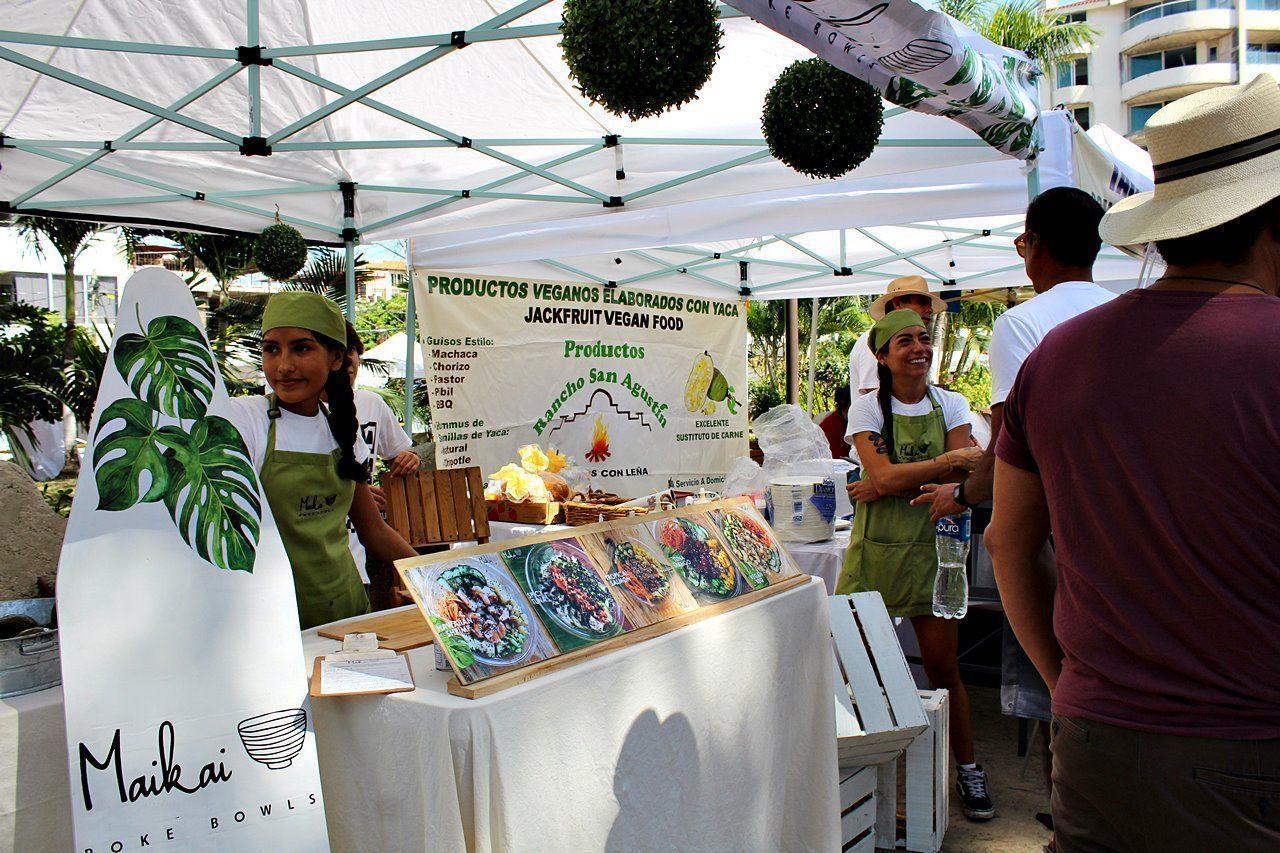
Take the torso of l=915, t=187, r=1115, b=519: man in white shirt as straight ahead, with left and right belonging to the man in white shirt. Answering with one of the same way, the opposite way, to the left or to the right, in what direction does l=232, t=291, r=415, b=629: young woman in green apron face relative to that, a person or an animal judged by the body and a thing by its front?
the opposite way

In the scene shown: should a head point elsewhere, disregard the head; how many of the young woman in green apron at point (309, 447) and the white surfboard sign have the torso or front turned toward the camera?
2

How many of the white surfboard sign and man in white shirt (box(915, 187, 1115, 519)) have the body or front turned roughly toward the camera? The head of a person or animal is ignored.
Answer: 1

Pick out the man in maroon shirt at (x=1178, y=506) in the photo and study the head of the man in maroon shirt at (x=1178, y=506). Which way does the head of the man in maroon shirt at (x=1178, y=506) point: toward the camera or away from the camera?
away from the camera

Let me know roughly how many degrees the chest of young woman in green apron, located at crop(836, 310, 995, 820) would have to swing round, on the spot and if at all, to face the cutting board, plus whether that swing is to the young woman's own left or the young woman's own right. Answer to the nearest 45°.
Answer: approximately 90° to the young woman's own right

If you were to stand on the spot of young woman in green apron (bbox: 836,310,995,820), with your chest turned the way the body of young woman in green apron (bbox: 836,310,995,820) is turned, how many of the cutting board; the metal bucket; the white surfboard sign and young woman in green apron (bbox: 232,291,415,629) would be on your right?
4

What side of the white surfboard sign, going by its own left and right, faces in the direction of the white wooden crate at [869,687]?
left

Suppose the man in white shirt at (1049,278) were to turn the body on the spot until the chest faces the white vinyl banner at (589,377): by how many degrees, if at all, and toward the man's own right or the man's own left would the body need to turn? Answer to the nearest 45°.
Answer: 0° — they already face it

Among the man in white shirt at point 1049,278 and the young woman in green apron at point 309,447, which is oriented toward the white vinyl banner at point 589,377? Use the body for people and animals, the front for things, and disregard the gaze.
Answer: the man in white shirt

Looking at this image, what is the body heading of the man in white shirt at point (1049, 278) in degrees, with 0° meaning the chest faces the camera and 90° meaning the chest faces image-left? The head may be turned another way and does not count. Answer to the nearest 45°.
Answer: approximately 135°

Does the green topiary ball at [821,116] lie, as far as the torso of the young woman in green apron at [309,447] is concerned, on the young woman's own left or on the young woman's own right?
on the young woman's own left

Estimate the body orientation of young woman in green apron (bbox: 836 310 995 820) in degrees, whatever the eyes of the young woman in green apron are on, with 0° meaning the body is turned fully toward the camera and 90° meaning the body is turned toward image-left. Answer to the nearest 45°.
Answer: approximately 315°

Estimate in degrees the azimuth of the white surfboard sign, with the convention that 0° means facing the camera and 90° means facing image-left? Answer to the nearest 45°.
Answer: approximately 0°

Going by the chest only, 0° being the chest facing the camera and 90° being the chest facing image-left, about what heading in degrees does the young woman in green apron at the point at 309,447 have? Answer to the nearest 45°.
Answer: approximately 0°
